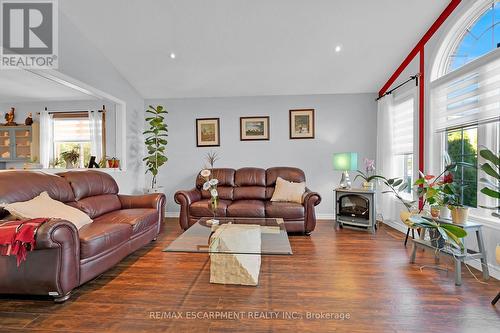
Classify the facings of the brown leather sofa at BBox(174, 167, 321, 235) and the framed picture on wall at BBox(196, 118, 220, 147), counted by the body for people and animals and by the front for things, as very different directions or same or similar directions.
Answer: same or similar directions

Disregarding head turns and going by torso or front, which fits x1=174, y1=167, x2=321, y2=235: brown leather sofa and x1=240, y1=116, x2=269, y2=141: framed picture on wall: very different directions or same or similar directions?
same or similar directions

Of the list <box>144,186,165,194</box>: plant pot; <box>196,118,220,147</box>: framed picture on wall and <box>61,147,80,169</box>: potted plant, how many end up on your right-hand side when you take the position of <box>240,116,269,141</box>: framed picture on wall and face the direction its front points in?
3

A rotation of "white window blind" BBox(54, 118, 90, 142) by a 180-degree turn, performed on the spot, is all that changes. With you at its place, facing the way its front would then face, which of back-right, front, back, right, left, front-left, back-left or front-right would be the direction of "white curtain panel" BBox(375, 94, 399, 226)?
back-right

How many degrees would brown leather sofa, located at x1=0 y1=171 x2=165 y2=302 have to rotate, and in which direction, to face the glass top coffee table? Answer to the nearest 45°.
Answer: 0° — it already faces it

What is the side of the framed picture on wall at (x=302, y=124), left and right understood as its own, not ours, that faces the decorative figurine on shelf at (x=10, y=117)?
right

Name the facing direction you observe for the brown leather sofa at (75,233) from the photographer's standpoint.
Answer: facing the viewer and to the right of the viewer

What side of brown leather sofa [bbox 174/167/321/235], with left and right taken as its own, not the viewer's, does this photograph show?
front

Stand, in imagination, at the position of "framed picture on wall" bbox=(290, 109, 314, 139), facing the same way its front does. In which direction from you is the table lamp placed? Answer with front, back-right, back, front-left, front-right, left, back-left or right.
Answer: front-left

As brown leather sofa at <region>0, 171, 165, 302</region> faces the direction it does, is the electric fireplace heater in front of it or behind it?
in front

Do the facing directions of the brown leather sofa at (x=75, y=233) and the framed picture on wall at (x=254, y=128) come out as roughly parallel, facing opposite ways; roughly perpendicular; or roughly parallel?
roughly perpendicular

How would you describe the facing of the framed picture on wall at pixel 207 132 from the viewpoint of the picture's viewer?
facing the viewer

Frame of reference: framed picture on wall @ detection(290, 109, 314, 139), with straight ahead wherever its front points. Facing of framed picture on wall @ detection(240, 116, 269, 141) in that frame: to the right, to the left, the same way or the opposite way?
the same way
